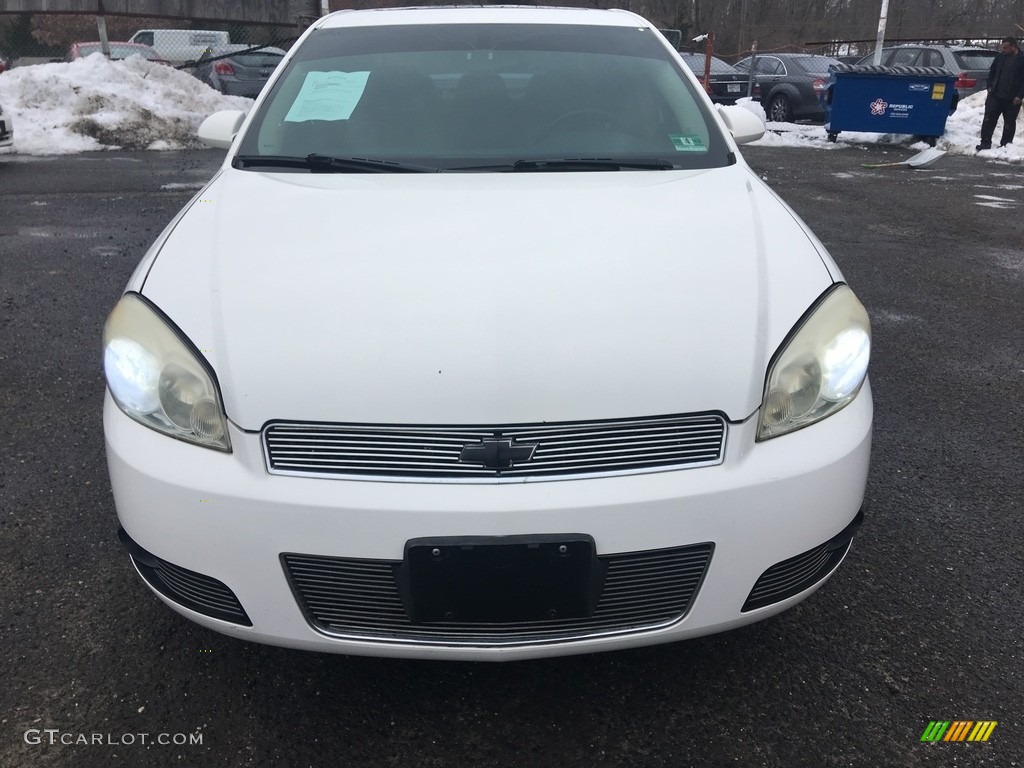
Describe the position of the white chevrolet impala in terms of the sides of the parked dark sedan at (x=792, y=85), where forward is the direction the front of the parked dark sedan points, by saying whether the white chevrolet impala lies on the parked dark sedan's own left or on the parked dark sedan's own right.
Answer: on the parked dark sedan's own left

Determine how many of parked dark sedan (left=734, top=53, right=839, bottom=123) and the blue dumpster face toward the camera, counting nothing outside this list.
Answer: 1

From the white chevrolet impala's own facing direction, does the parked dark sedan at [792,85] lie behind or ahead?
behind

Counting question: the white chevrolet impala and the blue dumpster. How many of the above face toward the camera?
2

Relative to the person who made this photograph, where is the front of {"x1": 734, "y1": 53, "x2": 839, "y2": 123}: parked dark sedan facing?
facing away from the viewer and to the left of the viewer

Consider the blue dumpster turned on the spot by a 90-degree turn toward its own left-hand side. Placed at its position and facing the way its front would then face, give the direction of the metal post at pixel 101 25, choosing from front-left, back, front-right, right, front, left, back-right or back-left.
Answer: back

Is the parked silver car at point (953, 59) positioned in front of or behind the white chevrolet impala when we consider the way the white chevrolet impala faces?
behind

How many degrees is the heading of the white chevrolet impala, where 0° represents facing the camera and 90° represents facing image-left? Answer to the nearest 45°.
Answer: approximately 0°

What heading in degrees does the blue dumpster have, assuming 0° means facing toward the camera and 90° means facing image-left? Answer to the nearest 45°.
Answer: approximately 0°

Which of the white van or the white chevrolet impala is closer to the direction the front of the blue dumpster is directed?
the white chevrolet impala

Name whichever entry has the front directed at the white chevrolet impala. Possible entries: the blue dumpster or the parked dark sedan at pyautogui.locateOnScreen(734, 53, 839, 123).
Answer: the blue dumpster
